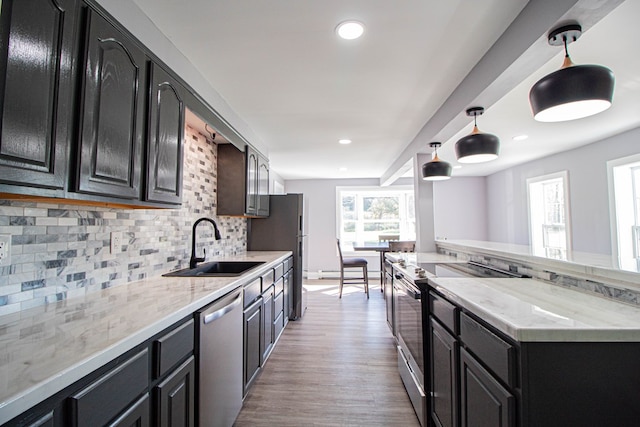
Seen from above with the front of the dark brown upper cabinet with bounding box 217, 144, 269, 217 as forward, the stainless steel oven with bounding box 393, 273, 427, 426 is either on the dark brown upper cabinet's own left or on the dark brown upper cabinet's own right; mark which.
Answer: on the dark brown upper cabinet's own right

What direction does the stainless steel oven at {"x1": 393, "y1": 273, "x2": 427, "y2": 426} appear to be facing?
to the viewer's left

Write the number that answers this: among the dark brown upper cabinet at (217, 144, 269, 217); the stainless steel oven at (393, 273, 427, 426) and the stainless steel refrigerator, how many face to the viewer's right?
2

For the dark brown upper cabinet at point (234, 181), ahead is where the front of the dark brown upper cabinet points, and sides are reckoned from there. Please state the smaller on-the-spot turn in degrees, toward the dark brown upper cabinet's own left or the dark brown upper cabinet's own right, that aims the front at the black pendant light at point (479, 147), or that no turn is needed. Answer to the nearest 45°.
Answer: approximately 45° to the dark brown upper cabinet's own right

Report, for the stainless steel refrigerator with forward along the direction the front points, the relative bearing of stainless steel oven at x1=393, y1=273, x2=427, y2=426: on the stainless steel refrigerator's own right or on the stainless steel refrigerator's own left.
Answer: on the stainless steel refrigerator's own right

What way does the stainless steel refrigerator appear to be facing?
to the viewer's right

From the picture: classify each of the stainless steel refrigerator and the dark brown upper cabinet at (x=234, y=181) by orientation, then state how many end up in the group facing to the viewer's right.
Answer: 2

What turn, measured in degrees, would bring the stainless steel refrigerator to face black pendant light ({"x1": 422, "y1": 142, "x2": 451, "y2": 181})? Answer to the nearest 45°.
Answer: approximately 45° to its right

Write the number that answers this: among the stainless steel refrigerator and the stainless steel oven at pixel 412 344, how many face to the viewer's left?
1

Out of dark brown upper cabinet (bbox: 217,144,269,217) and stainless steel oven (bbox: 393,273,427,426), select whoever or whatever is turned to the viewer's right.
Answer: the dark brown upper cabinet

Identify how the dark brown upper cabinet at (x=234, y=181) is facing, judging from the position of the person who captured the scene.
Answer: facing to the right of the viewer

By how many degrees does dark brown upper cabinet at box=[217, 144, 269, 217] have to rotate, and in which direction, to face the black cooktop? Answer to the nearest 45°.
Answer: approximately 45° to its right
